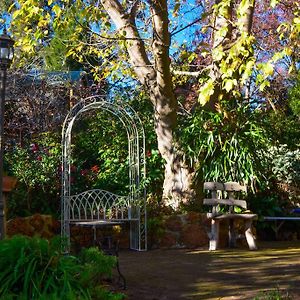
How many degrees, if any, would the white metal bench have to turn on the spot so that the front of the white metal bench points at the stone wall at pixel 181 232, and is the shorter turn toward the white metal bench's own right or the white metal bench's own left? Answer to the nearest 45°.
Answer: approximately 90° to the white metal bench's own left

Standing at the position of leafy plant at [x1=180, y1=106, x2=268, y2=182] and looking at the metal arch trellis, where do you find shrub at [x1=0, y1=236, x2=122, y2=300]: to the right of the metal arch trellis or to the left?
left

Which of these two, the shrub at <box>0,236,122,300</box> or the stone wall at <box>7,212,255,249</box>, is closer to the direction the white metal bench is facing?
the shrub

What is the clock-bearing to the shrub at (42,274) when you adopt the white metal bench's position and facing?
The shrub is roughly at 12 o'clock from the white metal bench.

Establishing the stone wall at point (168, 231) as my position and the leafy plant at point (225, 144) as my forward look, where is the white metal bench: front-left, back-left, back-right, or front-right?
back-left

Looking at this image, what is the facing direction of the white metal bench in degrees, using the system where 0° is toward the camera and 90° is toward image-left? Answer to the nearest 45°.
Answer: approximately 0°

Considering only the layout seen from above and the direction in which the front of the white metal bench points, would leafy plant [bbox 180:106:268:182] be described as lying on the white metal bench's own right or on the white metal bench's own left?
on the white metal bench's own left
